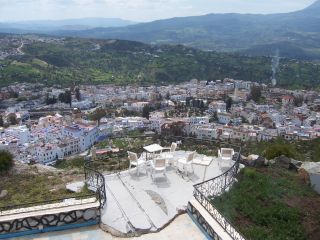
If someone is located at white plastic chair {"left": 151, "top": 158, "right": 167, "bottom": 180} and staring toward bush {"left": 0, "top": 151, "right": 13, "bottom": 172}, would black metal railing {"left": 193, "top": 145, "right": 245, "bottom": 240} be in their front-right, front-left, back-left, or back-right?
back-left

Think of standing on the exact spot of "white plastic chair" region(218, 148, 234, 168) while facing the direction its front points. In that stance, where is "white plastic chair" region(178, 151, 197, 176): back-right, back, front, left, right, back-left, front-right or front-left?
front-right

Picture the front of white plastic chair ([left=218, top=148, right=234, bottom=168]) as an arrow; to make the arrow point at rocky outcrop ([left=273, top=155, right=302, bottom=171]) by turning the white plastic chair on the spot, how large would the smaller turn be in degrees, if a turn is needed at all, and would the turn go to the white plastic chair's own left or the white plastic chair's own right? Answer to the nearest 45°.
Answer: approximately 135° to the white plastic chair's own left

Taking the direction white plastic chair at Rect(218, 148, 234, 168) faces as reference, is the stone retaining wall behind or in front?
in front

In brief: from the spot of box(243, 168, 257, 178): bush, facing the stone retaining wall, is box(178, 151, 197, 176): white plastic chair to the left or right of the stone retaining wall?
right

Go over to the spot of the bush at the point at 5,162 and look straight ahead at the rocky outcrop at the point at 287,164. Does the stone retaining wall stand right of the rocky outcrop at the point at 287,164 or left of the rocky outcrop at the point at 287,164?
right
